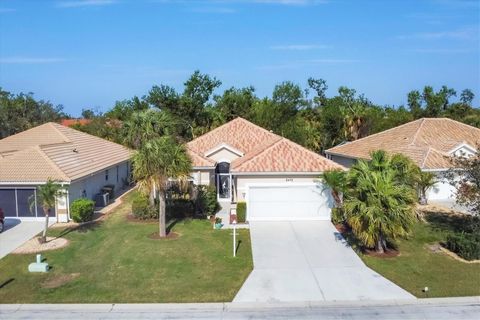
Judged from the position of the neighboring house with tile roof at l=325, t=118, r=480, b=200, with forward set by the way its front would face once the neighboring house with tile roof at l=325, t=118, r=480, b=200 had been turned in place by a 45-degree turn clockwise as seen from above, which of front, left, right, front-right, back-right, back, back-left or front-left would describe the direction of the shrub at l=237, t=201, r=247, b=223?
front-right

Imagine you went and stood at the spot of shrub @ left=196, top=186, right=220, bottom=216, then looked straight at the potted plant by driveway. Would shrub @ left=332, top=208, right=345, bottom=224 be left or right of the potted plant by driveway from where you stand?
left

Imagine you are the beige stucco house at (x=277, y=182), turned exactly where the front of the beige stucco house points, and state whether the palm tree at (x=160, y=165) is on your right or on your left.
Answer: on your right

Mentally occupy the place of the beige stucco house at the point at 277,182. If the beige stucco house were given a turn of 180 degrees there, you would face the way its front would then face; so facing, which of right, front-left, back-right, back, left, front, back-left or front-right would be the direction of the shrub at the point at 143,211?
left

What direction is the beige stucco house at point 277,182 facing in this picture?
toward the camera

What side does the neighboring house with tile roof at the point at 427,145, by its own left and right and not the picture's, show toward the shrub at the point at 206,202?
right

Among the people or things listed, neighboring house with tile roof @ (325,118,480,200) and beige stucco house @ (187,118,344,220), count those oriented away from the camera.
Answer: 0

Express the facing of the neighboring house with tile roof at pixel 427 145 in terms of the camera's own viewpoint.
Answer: facing the viewer and to the right of the viewer

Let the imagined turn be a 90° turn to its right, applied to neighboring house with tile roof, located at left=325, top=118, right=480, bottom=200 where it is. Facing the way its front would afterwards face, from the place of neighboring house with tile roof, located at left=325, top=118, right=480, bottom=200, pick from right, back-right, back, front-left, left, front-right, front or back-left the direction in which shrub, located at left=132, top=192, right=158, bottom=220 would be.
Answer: front

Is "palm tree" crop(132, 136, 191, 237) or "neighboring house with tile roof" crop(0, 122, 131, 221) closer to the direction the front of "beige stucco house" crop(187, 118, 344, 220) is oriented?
the palm tree

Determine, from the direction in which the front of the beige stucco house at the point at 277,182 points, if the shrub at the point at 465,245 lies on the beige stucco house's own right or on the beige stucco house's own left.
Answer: on the beige stucco house's own left

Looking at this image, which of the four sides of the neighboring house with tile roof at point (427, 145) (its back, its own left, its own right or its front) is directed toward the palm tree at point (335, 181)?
right
